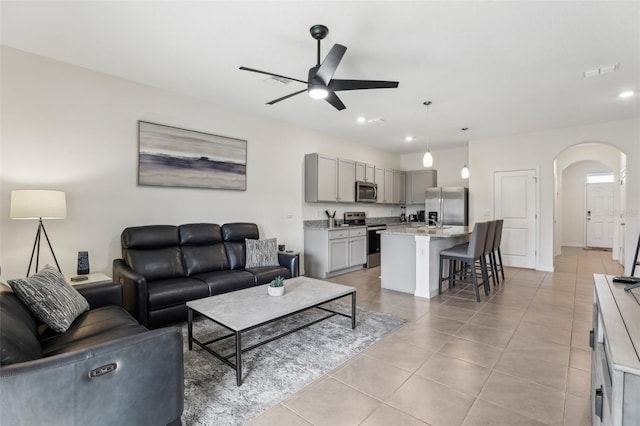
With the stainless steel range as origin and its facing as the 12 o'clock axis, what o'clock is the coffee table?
The coffee table is roughly at 2 o'clock from the stainless steel range.

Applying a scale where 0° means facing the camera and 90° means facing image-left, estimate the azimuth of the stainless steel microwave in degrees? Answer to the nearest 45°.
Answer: approximately 315°

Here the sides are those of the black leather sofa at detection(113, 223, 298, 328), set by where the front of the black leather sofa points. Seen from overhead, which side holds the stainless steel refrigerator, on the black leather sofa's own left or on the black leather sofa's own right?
on the black leather sofa's own left

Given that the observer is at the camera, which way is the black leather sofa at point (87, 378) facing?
facing to the right of the viewer

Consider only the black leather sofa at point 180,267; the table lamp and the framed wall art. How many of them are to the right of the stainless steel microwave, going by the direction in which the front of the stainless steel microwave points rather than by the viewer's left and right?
3

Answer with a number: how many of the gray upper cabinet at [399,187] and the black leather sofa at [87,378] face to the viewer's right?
1

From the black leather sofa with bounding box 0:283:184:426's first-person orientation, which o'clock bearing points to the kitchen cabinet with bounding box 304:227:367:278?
The kitchen cabinet is roughly at 11 o'clock from the black leather sofa.

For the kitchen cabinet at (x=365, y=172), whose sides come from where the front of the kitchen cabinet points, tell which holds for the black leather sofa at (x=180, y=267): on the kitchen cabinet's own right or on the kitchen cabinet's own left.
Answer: on the kitchen cabinet's own right

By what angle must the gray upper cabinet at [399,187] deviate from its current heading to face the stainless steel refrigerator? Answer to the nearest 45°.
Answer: approximately 45° to its left

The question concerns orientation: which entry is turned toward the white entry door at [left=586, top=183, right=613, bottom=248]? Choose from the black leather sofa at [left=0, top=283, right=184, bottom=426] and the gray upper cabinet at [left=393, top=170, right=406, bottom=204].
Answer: the black leather sofa

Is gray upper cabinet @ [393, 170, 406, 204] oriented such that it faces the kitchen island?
yes

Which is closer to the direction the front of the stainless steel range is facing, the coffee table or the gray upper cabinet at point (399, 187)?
the coffee table
